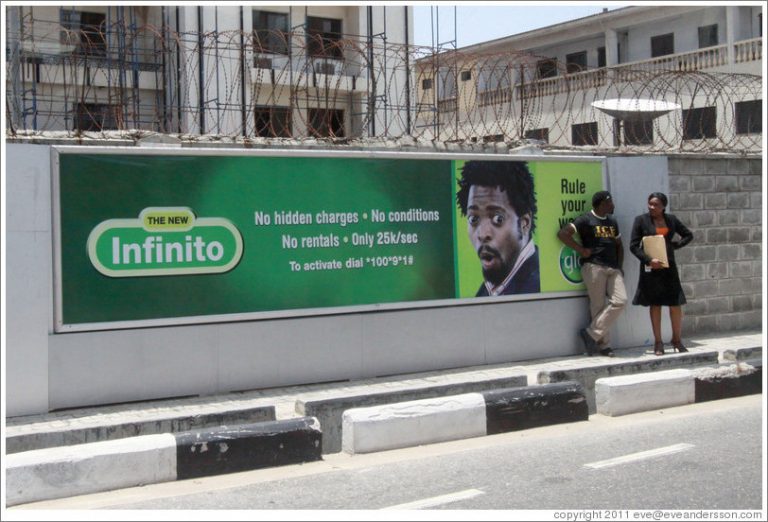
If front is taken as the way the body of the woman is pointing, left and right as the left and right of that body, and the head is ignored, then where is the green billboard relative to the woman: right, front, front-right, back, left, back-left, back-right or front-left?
front-right

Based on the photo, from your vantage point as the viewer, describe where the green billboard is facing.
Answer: facing the viewer and to the right of the viewer

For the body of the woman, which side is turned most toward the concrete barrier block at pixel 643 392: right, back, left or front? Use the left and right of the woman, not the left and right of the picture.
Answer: front

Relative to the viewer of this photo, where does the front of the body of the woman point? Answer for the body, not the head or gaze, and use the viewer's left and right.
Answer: facing the viewer

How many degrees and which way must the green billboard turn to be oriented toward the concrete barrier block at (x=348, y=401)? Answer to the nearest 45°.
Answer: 0° — it already faces it

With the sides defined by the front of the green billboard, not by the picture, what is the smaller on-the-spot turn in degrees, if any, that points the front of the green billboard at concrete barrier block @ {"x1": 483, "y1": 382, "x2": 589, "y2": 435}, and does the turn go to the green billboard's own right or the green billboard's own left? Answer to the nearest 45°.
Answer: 0° — it already faces it

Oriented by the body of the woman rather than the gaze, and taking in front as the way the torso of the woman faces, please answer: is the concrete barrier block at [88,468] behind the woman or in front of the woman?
in front

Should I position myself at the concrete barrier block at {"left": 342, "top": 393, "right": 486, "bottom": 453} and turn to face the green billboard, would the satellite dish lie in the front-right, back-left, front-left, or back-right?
front-right

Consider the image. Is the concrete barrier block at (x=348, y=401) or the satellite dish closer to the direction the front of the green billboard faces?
the concrete barrier block

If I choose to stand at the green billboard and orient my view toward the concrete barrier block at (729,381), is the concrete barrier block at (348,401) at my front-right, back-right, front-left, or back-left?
front-right

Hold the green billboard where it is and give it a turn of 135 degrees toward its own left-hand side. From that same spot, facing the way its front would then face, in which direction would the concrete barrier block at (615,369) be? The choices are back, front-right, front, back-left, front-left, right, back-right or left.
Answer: right

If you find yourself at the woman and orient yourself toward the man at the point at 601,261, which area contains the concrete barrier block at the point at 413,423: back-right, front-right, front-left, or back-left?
front-left

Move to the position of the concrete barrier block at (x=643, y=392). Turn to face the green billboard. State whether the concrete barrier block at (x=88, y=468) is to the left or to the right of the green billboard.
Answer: left

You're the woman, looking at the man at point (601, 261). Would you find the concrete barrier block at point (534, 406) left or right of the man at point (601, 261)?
left
